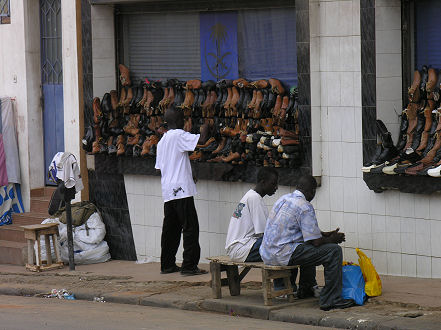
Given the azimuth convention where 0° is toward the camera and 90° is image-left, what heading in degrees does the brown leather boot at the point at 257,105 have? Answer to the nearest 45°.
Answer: approximately 45°

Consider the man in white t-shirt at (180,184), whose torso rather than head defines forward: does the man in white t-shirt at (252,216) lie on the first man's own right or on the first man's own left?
on the first man's own right

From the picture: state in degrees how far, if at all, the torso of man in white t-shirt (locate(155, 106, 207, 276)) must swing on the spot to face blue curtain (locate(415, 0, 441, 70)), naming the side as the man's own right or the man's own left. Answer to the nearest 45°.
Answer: approximately 45° to the man's own right

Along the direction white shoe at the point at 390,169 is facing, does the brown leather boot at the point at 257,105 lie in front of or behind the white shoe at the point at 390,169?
in front

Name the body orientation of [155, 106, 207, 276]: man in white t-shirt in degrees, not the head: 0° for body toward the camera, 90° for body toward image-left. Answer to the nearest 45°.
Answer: approximately 225°

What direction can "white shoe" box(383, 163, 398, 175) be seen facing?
to the viewer's left

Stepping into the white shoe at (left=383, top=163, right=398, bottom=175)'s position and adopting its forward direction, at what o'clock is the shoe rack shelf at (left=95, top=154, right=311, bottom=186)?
The shoe rack shelf is roughly at 1 o'clock from the white shoe.

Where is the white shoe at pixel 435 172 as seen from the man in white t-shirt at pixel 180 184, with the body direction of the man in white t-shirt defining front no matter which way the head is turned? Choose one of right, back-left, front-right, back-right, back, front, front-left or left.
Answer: right

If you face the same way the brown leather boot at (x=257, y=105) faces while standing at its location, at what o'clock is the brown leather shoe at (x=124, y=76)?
the brown leather shoe at (x=124, y=76) is roughly at 3 o'clock from the brown leather boot at (x=257, y=105).

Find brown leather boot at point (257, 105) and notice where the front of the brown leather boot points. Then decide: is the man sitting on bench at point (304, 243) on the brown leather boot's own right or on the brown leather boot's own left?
on the brown leather boot's own left

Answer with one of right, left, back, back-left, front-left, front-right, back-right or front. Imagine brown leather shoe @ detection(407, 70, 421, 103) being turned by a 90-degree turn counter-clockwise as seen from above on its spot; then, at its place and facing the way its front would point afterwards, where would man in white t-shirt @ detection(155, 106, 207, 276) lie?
back-right

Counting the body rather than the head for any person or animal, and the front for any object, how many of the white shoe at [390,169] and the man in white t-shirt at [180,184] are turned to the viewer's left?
1
